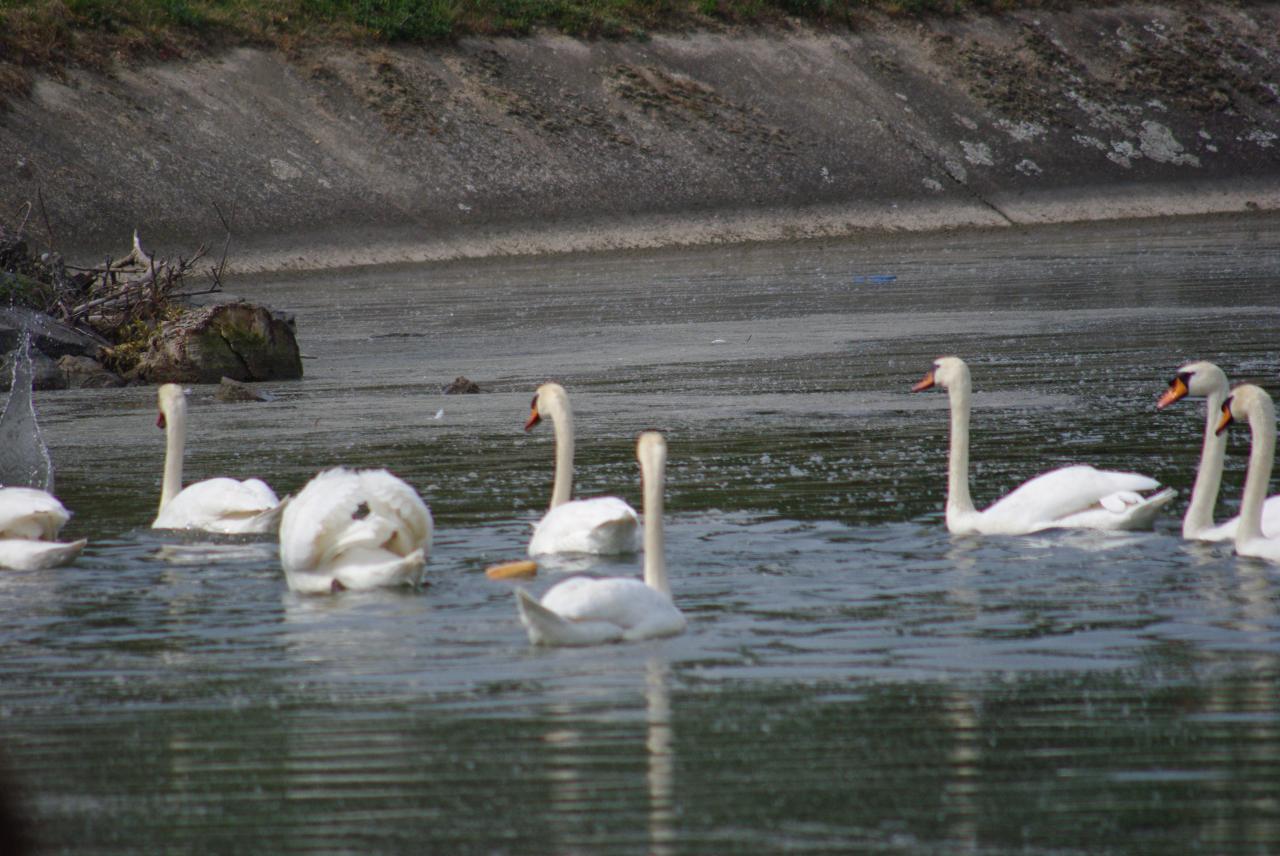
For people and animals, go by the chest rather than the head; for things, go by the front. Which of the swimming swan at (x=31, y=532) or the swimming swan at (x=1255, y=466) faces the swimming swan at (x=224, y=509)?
the swimming swan at (x=1255, y=466)

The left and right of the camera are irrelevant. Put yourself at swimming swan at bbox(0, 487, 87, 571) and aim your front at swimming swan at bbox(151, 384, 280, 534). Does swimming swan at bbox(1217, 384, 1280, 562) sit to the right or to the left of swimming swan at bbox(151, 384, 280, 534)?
right

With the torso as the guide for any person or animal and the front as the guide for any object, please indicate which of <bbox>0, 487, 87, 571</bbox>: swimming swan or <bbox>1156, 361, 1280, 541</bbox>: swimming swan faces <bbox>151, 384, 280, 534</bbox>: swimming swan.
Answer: <bbox>1156, 361, 1280, 541</bbox>: swimming swan

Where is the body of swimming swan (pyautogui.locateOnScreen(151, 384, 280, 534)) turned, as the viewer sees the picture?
to the viewer's left

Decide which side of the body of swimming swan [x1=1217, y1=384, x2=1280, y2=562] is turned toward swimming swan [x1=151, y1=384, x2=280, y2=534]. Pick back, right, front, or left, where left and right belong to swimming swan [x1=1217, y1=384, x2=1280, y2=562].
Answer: front

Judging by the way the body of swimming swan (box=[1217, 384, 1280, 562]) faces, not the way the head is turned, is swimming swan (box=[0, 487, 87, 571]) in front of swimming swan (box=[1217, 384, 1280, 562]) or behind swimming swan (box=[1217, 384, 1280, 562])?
in front

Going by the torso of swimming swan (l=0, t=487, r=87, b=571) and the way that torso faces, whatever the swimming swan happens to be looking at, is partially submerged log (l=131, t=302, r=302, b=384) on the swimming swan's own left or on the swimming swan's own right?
on the swimming swan's own right

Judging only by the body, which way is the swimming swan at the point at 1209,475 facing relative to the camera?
to the viewer's left

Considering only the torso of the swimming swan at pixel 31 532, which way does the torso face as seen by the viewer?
to the viewer's left

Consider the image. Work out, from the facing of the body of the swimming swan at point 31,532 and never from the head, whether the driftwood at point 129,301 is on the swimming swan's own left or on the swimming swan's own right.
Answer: on the swimming swan's own right

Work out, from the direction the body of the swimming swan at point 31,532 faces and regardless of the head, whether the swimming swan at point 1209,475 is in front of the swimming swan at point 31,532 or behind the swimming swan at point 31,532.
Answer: behind

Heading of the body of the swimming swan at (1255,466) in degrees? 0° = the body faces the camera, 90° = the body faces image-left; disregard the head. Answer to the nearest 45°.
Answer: approximately 90°

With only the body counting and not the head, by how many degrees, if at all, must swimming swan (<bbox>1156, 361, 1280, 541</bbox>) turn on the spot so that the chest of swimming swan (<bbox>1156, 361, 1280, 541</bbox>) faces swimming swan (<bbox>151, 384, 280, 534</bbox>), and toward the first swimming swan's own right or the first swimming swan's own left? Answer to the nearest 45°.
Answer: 0° — it already faces it

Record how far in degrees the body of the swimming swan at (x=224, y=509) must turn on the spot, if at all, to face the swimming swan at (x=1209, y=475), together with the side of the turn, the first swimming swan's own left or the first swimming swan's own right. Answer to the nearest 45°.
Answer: approximately 180°

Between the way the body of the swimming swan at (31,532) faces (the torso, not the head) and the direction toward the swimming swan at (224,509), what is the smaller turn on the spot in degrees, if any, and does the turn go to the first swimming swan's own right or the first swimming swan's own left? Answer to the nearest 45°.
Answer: approximately 135° to the first swimming swan's own right
